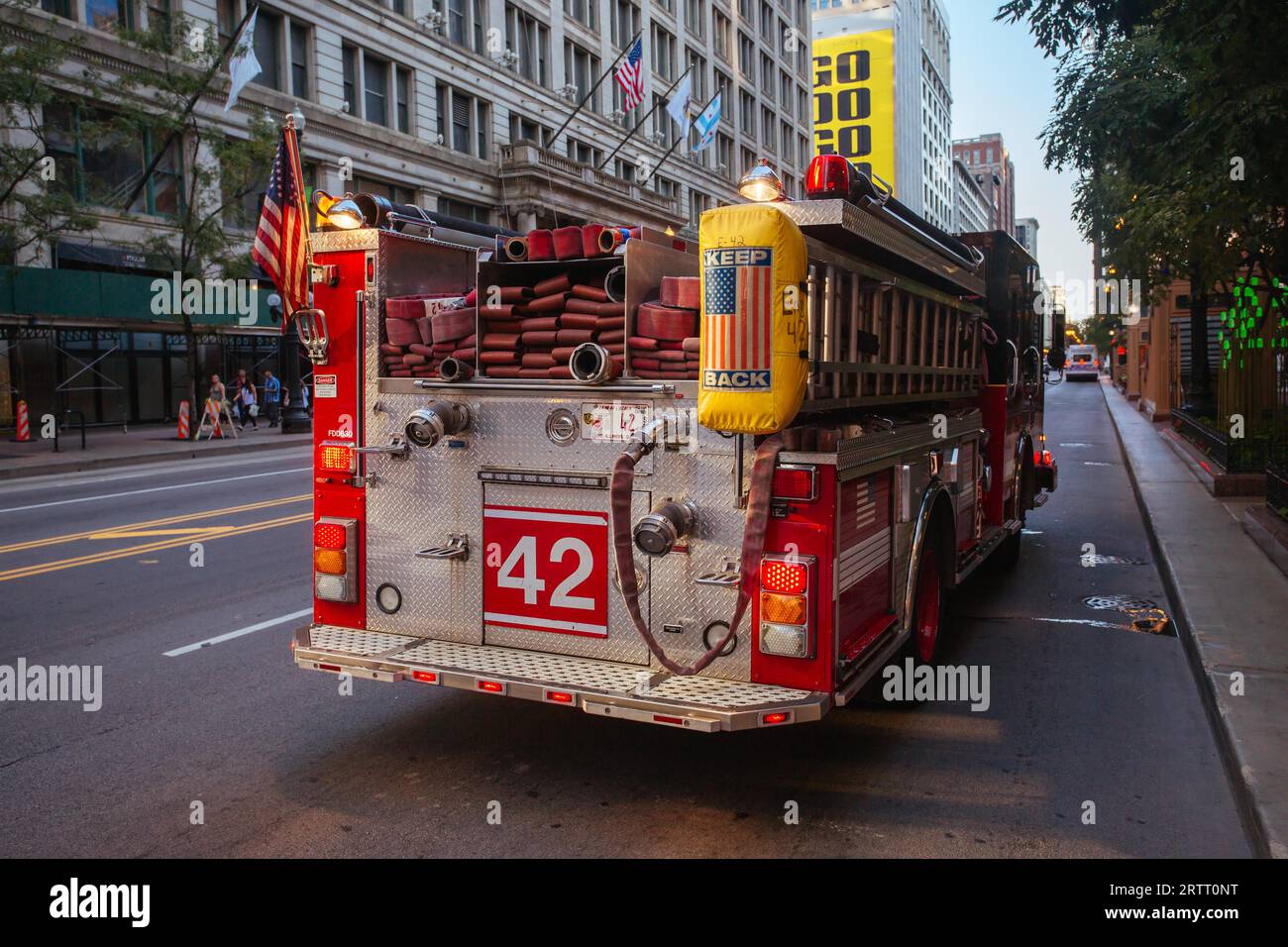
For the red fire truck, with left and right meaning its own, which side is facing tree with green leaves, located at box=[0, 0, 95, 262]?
left

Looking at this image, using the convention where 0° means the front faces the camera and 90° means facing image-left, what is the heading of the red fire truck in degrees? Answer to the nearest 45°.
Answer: approximately 225°

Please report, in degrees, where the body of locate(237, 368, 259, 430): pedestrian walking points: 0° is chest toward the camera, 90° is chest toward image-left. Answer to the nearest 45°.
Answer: approximately 0°

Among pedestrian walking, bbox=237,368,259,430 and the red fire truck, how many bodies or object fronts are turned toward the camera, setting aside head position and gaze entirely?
1
